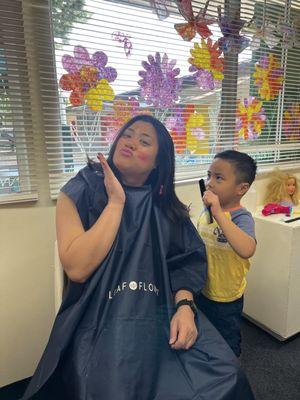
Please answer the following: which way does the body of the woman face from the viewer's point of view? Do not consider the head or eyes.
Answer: toward the camera

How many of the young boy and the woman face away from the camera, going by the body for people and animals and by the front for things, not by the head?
0

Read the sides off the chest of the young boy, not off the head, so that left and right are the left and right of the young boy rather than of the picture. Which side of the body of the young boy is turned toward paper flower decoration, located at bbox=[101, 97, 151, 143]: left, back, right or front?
right

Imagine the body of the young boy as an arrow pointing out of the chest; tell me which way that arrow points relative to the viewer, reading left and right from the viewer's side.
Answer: facing the viewer and to the left of the viewer

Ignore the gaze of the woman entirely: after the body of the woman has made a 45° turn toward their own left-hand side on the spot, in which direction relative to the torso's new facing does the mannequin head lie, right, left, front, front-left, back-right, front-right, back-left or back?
left
